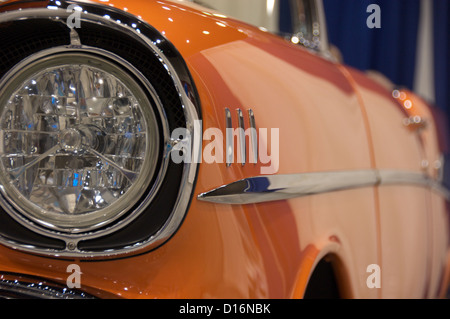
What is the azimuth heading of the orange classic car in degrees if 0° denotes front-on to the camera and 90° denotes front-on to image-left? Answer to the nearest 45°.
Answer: approximately 45°
